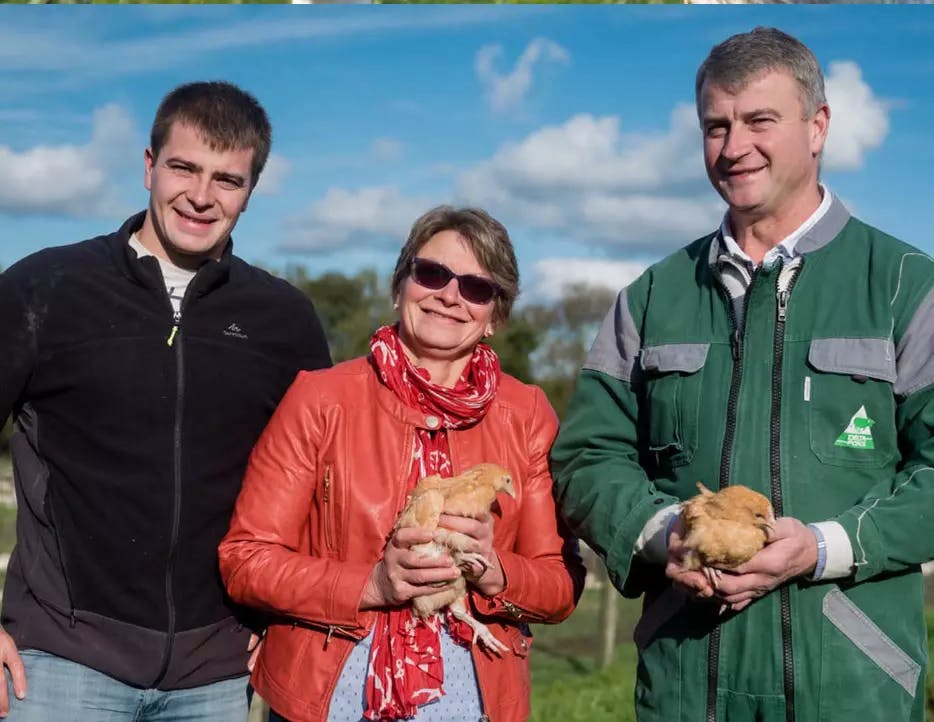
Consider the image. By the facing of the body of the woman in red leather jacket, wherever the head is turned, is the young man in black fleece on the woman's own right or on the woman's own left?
on the woman's own right

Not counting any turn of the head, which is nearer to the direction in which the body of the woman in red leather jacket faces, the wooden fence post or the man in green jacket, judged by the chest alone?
the man in green jacket

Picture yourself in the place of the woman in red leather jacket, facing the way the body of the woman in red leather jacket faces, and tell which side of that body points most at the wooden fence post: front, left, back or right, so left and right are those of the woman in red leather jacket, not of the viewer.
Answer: back

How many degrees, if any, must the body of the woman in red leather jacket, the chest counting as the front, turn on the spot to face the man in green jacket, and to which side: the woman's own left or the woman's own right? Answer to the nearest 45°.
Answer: approximately 90° to the woman's own left

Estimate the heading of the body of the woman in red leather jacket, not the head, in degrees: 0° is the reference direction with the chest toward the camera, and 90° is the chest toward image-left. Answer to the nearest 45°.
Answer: approximately 0°
